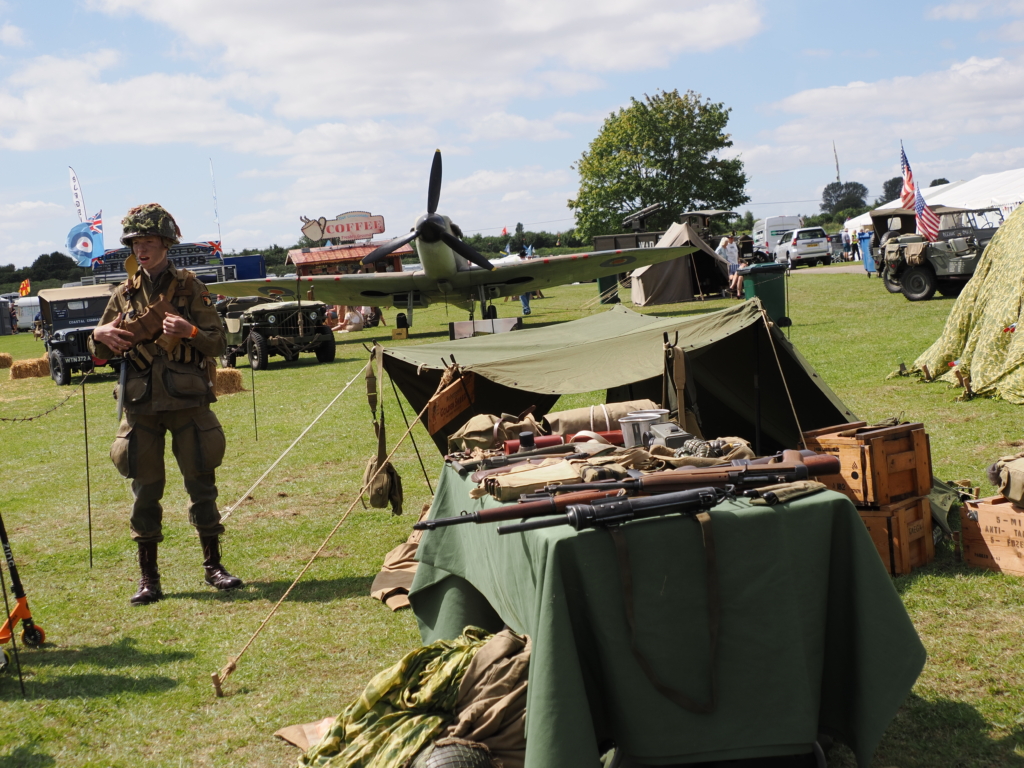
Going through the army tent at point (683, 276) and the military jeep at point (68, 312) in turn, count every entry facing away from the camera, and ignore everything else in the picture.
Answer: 0

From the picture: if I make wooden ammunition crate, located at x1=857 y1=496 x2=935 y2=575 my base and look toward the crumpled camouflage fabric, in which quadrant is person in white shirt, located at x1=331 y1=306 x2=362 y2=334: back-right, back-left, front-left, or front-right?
back-right

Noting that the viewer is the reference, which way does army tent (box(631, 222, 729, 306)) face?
facing the viewer and to the right of the viewer

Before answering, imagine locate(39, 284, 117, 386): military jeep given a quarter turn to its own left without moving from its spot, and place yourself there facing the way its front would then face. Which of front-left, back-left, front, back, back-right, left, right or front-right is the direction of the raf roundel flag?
front-left

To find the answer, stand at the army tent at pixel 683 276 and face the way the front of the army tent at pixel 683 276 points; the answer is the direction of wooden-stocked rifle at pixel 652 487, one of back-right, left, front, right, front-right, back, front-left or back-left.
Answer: front-right

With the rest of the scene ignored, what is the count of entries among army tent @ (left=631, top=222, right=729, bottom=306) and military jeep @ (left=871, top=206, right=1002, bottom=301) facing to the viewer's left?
0

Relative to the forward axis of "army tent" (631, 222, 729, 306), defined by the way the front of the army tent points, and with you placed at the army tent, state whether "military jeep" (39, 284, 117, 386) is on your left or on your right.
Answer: on your right
